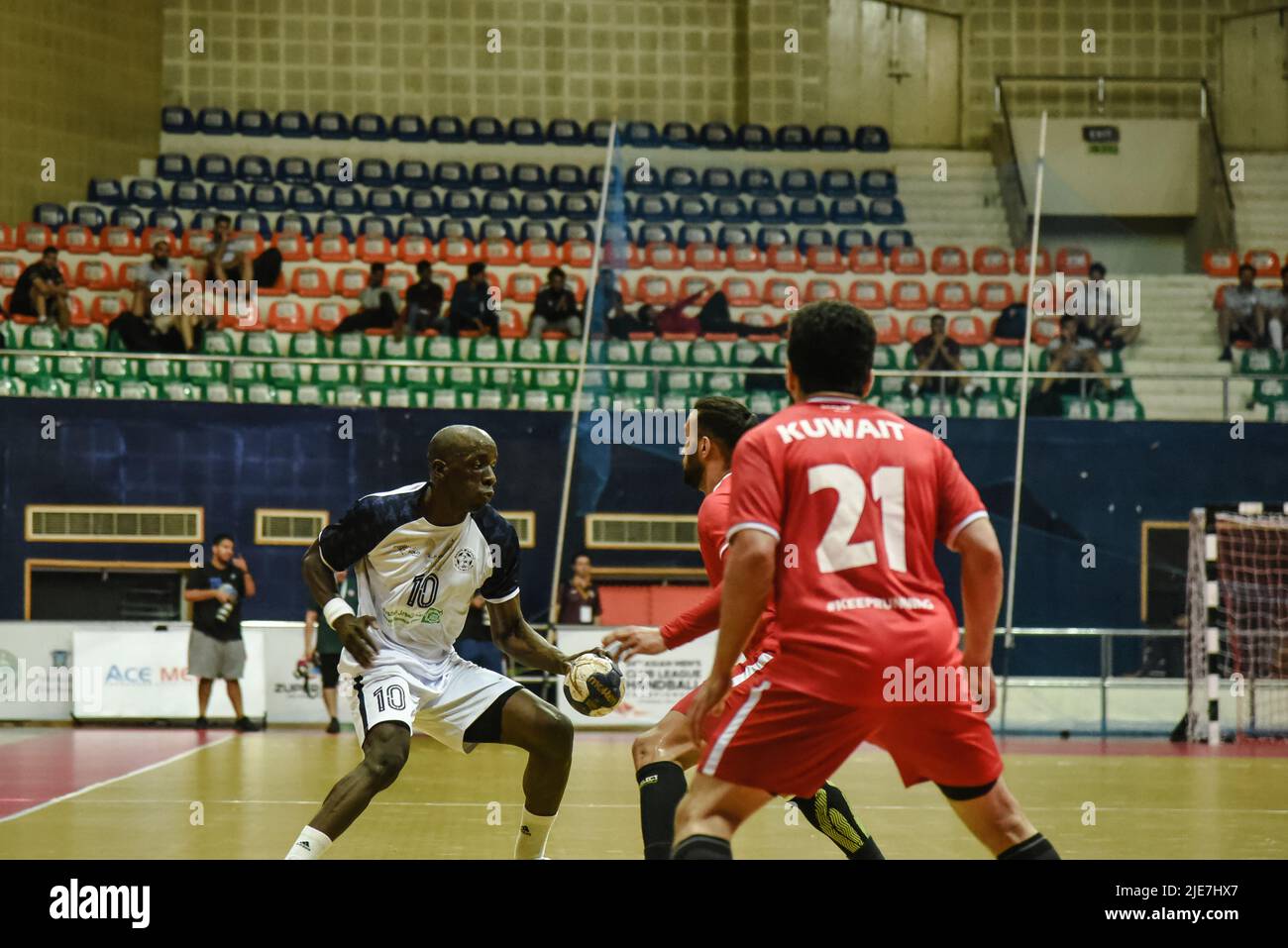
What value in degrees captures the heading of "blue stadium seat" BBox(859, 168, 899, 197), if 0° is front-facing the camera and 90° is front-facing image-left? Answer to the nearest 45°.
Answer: approximately 0°

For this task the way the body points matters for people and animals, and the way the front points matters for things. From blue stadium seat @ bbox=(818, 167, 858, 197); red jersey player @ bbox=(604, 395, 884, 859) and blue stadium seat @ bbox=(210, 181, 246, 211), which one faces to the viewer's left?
the red jersey player

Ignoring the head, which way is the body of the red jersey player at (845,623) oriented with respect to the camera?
away from the camera

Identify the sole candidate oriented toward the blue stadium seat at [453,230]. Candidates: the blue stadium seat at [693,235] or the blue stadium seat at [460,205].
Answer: the blue stadium seat at [460,205]

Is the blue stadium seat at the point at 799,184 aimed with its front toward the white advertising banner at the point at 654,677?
yes

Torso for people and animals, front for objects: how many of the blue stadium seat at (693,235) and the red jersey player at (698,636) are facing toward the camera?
1

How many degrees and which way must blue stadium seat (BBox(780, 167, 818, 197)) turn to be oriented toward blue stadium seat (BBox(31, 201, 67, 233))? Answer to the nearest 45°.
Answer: approximately 90° to its right

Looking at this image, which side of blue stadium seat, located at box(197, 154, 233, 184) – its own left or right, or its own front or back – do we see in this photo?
front

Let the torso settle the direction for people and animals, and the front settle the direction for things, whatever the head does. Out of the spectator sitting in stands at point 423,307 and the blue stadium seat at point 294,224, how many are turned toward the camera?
2

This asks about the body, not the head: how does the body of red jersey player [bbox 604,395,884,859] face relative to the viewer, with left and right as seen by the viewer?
facing to the left of the viewer

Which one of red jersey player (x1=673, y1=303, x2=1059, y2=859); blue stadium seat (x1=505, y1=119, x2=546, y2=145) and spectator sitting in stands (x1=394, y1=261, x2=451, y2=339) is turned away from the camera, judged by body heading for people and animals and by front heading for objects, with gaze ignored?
the red jersey player

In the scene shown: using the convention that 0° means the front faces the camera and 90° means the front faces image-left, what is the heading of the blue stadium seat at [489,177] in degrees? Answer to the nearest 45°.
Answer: approximately 0°
